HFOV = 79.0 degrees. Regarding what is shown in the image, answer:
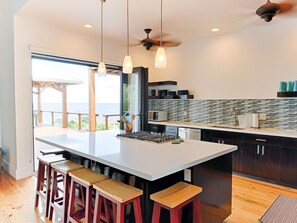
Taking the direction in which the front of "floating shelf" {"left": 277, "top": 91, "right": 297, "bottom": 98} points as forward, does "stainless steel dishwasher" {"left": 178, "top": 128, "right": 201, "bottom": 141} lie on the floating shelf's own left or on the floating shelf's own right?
on the floating shelf's own right

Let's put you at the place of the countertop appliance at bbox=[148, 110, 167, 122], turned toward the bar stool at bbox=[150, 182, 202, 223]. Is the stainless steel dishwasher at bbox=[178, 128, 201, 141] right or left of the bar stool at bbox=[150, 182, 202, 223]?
left

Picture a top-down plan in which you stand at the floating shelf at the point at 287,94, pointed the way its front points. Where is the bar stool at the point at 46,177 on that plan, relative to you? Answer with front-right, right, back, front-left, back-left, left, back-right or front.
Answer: front-right

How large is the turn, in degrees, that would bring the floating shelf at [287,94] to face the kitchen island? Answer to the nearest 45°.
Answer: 0° — it already faces it

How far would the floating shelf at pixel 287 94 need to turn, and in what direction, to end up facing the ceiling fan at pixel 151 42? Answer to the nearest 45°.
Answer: approximately 90° to its right

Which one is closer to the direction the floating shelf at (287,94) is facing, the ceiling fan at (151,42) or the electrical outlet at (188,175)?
the electrical outlet

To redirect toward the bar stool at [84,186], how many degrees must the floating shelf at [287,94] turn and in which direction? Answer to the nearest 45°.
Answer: approximately 45° to its right

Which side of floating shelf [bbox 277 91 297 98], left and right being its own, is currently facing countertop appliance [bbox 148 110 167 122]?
right

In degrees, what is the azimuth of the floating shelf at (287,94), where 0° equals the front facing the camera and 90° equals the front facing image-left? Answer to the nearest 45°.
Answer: approximately 0°
